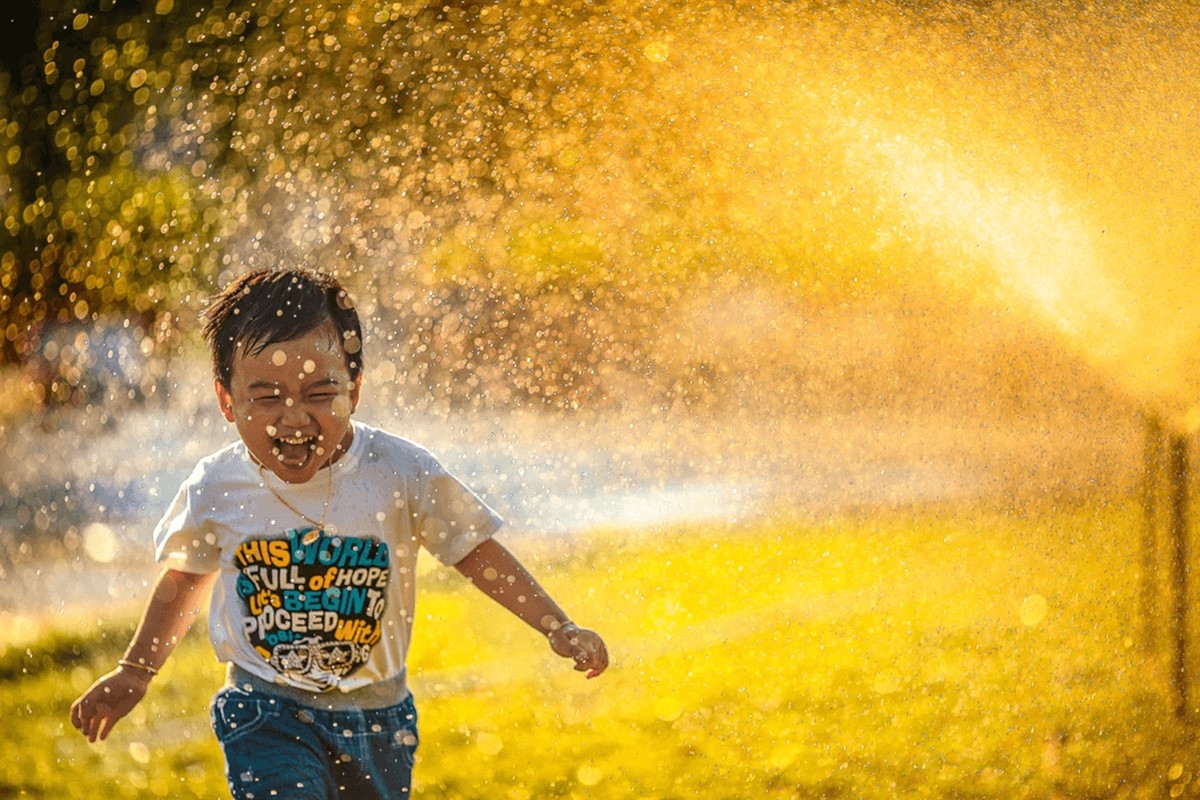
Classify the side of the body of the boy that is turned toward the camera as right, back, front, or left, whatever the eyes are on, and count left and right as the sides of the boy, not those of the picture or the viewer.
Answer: front

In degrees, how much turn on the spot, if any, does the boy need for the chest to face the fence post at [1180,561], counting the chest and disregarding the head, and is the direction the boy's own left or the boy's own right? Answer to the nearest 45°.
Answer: approximately 90° to the boy's own left
